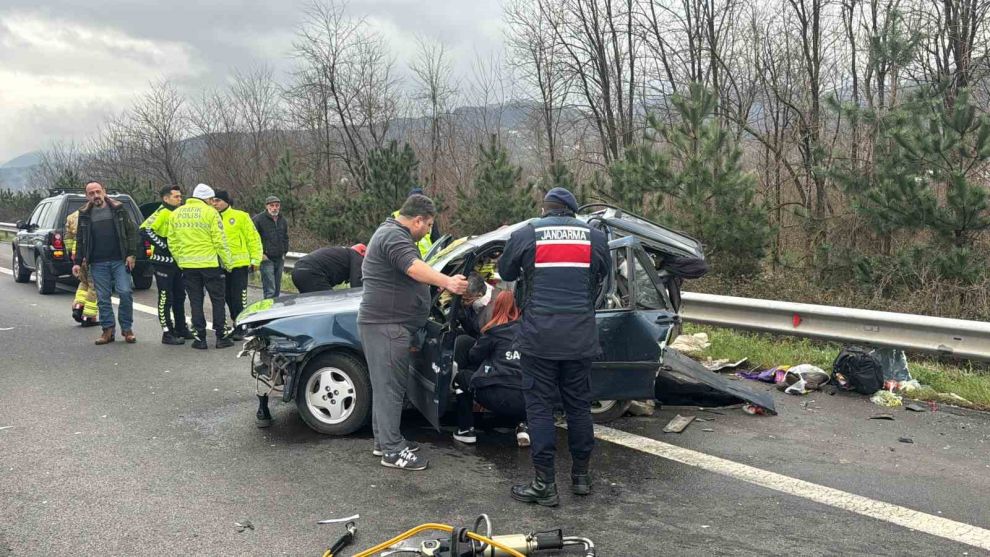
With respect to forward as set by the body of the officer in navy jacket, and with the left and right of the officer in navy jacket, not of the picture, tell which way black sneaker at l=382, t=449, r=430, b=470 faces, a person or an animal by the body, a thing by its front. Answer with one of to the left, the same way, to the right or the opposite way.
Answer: to the right

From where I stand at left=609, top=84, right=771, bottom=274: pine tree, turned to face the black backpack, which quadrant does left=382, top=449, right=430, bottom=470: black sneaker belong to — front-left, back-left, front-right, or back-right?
front-right

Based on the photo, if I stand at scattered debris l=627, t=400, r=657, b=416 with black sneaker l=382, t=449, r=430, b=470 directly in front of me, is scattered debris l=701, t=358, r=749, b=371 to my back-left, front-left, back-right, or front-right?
back-right

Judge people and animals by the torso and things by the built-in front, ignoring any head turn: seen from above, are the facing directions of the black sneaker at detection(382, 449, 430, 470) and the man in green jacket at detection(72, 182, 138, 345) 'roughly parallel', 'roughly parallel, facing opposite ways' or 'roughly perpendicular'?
roughly perpendicular

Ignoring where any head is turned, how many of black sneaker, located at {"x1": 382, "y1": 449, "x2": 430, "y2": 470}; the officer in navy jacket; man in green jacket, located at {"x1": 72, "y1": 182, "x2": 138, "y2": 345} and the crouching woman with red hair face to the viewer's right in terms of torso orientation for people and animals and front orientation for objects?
1

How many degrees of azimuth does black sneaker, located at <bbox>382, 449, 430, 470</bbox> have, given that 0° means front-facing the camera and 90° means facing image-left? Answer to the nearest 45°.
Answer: approximately 270°

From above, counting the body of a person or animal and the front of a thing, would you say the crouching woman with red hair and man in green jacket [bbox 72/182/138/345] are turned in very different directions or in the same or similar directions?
very different directions

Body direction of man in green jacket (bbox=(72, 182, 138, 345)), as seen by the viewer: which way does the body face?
toward the camera

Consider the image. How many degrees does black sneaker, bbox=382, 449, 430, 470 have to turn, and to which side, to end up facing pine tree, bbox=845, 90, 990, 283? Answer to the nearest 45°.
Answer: approximately 45° to its left

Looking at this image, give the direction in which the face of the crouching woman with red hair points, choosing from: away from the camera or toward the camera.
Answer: away from the camera

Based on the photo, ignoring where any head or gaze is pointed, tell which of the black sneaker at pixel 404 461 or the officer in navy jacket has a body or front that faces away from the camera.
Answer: the officer in navy jacket

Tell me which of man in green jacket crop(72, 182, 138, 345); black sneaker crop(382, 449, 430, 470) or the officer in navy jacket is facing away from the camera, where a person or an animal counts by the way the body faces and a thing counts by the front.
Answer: the officer in navy jacket

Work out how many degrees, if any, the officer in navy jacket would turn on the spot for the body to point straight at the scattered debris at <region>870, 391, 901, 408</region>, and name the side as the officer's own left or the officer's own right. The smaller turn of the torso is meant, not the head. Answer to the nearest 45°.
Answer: approximately 45° to the officer's own right

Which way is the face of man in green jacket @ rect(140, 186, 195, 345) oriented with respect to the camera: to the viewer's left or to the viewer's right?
to the viewer's right

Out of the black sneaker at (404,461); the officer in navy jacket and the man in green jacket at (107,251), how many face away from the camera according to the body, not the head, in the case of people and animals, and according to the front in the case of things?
1
